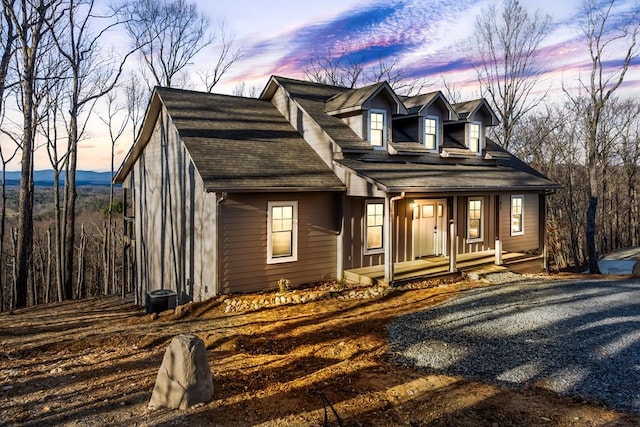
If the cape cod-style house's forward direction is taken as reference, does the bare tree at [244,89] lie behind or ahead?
behind

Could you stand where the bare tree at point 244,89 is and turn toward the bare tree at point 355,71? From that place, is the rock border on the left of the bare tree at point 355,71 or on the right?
right

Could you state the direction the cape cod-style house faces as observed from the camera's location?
facing the viewer and to the right of the viewer

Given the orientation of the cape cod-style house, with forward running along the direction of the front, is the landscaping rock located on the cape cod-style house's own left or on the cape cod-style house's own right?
on the cape cod-style house's own right

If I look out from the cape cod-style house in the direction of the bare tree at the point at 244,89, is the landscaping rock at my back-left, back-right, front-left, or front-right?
back-left

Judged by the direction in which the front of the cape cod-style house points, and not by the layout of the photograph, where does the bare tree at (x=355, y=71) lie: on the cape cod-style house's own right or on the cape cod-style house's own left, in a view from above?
on the cape cod-style house's own left

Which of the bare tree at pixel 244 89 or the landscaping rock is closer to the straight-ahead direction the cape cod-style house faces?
the landscaping rock

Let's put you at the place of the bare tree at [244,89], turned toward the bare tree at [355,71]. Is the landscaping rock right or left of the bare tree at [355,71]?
right
